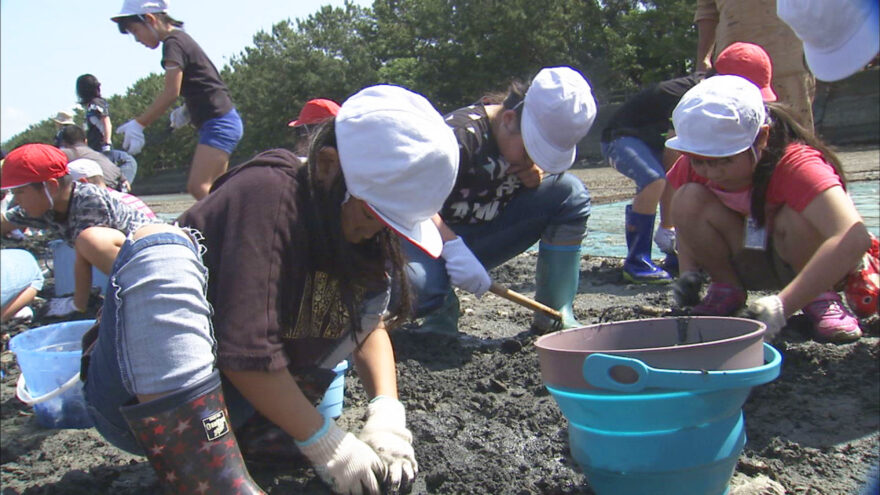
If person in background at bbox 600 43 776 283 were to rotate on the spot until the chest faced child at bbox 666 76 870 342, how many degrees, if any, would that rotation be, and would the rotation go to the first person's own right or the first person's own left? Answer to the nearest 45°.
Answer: approximately 90° to the first person's own right

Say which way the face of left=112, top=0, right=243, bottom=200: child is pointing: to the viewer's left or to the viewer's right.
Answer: to the viewer's left

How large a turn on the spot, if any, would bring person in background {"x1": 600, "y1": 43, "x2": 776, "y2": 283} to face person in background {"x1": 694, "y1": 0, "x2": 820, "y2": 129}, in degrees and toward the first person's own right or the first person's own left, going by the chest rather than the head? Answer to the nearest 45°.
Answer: approximately 45° to the first person's own left

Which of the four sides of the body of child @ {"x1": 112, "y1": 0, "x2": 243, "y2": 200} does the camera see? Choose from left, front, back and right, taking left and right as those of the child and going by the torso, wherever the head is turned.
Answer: left

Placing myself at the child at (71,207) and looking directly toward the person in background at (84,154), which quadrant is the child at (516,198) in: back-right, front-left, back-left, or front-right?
back-right

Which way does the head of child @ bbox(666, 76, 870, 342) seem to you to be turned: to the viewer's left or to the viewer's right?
to the viewer's left
